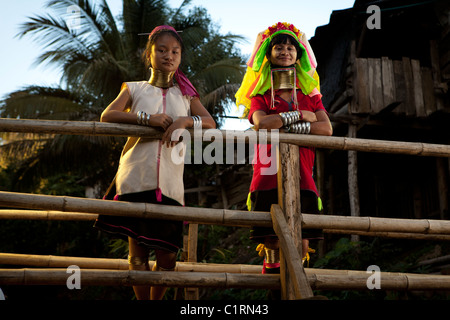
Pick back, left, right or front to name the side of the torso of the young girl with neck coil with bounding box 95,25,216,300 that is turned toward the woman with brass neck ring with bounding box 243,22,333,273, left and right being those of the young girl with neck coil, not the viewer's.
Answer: left

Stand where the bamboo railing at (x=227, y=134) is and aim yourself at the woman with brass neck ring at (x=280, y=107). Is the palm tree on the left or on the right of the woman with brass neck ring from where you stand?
left

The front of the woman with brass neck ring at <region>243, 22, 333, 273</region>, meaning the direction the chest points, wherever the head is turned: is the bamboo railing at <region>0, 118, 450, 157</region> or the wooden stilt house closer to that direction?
the bamboo railing

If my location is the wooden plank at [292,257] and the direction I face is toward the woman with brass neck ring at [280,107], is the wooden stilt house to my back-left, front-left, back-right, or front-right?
front-right

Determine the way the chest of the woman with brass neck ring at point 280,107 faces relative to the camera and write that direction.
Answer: toward the camera

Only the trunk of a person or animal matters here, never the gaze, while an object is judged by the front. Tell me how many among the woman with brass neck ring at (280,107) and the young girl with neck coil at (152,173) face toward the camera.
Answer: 2

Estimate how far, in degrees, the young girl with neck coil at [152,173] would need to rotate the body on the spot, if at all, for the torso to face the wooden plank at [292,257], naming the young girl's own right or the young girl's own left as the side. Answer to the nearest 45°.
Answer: approximately 45° to the young girl's own left

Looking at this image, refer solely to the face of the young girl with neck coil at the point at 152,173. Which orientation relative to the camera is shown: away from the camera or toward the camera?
toward the camera

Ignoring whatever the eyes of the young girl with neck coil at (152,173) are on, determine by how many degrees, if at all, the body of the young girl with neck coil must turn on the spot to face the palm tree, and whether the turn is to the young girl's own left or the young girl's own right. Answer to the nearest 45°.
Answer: approximately 180°

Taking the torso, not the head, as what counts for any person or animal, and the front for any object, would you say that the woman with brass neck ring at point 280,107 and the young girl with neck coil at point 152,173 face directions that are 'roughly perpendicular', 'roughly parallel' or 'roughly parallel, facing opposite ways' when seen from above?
roughly parallel

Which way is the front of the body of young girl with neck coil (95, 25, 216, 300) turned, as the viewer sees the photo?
toward the camera

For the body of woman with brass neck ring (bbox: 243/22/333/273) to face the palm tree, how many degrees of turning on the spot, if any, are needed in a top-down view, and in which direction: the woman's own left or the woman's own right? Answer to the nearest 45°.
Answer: approximately 135° to the woman's own right
